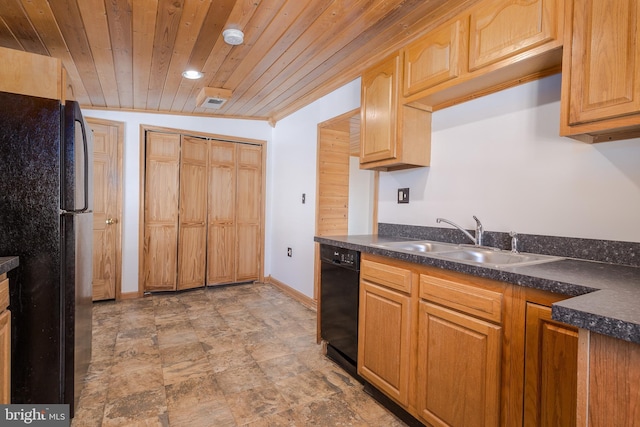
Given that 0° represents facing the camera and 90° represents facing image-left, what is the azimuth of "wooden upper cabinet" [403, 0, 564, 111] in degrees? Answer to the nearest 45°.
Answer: approximately 45°

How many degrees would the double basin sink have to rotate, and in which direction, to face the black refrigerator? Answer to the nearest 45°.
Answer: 0° — it already faces it

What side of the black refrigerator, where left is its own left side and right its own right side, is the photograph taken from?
right

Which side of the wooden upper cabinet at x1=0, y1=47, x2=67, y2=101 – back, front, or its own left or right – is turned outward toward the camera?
right
